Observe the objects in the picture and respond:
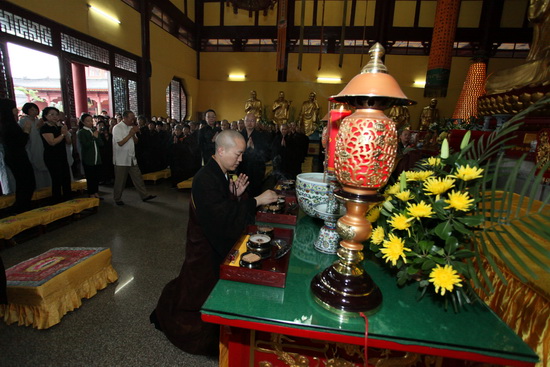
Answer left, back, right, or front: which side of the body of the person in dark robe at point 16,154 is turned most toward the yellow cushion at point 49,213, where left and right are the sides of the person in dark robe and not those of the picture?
right

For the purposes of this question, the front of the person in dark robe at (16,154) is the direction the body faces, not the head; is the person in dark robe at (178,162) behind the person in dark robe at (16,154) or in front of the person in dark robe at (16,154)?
in front

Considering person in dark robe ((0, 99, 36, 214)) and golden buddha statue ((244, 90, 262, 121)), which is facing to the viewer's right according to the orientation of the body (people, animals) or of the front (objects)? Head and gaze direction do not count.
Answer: the person in dark robe

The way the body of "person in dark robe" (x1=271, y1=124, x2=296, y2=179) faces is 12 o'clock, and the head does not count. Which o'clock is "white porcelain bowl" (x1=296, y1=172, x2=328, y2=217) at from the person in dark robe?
The white porcelain bowl is roughly at 12 o'clock from the person in dark robe.

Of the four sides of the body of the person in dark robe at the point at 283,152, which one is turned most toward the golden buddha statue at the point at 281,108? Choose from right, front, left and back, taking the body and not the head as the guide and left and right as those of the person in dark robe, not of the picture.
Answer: back

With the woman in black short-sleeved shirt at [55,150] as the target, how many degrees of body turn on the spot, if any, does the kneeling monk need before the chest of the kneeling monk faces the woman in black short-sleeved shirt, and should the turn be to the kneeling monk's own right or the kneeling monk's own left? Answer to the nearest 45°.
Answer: approximately 135° to the kneeling monk's own left

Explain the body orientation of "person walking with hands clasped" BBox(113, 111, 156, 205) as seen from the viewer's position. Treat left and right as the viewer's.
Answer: facing to the right of the viewer

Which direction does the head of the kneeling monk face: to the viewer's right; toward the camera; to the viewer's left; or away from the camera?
to the viewer's right

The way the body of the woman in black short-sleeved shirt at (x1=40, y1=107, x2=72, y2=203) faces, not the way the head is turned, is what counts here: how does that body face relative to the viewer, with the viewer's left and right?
facing the viewer and to the right of the viewer

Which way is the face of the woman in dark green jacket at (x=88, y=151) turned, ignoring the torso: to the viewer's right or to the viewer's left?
to the viewer's right

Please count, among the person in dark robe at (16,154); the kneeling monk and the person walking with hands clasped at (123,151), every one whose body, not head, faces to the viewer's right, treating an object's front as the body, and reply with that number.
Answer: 3

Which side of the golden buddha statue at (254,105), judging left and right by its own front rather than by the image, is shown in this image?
front

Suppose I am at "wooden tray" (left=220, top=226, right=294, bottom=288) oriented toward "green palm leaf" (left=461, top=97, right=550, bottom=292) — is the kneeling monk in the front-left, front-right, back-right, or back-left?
back-left

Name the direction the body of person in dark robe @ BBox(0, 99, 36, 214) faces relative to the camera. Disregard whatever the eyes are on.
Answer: to the viewer's right

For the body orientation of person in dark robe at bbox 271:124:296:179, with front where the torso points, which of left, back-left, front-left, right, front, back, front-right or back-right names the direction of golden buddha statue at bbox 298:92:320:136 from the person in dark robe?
back

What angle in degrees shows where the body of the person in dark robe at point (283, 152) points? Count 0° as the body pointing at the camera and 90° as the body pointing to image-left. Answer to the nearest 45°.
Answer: approximately 0°
